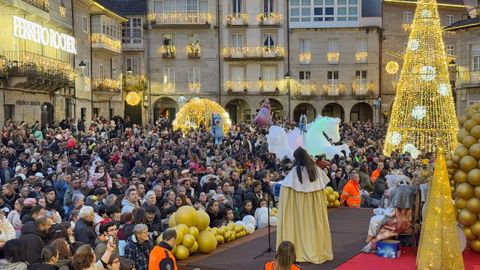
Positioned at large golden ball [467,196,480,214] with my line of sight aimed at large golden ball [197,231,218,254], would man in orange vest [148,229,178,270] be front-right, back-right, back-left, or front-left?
front-left

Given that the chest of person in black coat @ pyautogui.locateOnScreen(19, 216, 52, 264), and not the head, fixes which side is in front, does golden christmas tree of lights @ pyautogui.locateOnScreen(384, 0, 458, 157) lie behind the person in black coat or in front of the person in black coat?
in front

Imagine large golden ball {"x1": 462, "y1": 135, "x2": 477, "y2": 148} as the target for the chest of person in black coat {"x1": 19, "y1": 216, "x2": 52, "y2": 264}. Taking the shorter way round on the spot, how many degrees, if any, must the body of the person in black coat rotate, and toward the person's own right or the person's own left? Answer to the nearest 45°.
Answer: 0° — they already face it

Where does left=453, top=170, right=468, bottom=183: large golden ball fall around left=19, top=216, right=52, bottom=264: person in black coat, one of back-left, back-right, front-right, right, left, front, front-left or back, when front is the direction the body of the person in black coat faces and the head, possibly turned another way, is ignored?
front

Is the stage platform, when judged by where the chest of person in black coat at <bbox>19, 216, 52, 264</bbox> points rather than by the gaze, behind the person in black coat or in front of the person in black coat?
in front

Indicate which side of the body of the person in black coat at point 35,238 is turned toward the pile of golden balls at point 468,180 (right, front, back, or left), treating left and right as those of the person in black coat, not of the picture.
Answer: front

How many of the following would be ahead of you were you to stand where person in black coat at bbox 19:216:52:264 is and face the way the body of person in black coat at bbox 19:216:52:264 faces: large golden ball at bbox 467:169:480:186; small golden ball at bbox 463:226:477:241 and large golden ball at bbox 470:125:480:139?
3

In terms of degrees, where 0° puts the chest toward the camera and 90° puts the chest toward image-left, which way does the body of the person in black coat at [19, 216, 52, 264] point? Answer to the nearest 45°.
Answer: approximately 270°

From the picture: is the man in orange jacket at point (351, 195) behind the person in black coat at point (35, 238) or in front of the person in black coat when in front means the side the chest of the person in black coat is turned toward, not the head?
in front

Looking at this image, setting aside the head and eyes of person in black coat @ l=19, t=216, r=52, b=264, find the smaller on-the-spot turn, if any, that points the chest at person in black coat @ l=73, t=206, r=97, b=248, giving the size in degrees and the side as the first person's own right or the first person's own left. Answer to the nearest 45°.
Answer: approximately 45° to the first person's own left

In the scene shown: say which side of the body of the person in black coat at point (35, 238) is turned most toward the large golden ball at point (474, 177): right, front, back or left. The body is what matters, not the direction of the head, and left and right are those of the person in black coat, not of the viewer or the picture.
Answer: front

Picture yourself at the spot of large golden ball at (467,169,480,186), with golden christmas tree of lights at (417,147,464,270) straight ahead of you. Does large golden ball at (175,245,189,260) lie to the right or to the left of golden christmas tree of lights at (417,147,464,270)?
right
